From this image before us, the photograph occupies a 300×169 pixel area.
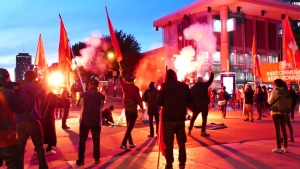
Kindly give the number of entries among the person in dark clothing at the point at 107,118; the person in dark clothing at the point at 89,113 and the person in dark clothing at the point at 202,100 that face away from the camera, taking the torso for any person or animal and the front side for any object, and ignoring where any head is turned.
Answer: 2

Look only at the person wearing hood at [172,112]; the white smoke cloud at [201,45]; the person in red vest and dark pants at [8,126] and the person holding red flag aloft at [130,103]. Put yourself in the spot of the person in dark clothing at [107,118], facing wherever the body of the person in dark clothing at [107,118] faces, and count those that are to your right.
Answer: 3

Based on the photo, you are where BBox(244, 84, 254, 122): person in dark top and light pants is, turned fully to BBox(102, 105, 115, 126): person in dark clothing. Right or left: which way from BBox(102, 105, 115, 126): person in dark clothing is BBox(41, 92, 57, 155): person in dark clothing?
left

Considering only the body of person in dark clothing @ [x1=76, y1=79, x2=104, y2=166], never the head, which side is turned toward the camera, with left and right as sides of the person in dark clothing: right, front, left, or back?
back

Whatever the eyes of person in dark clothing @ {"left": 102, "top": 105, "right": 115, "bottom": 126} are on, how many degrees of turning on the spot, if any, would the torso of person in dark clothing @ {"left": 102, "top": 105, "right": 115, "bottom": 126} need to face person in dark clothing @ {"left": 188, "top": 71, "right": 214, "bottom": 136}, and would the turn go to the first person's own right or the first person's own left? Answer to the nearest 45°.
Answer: approximately 45° to the first person's own right

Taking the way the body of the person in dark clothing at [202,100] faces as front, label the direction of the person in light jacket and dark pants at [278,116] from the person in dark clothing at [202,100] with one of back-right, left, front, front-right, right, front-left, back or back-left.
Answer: back-right

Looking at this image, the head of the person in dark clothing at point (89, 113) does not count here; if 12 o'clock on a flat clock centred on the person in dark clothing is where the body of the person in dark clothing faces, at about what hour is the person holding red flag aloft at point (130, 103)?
The person holding red flag aloft is roughly at 1 o'clock from the person in dark clothing.

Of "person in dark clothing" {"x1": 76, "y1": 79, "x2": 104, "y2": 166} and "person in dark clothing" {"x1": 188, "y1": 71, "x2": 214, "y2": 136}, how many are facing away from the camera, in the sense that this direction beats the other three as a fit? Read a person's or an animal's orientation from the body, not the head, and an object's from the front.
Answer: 2

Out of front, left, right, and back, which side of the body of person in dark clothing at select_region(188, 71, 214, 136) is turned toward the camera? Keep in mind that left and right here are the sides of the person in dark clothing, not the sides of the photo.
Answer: back

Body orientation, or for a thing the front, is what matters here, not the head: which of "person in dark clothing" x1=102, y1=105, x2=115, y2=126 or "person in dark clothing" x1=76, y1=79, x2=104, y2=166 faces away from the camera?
"person in dark clothing" x1=76, y1=79, x2=104, y2=166
